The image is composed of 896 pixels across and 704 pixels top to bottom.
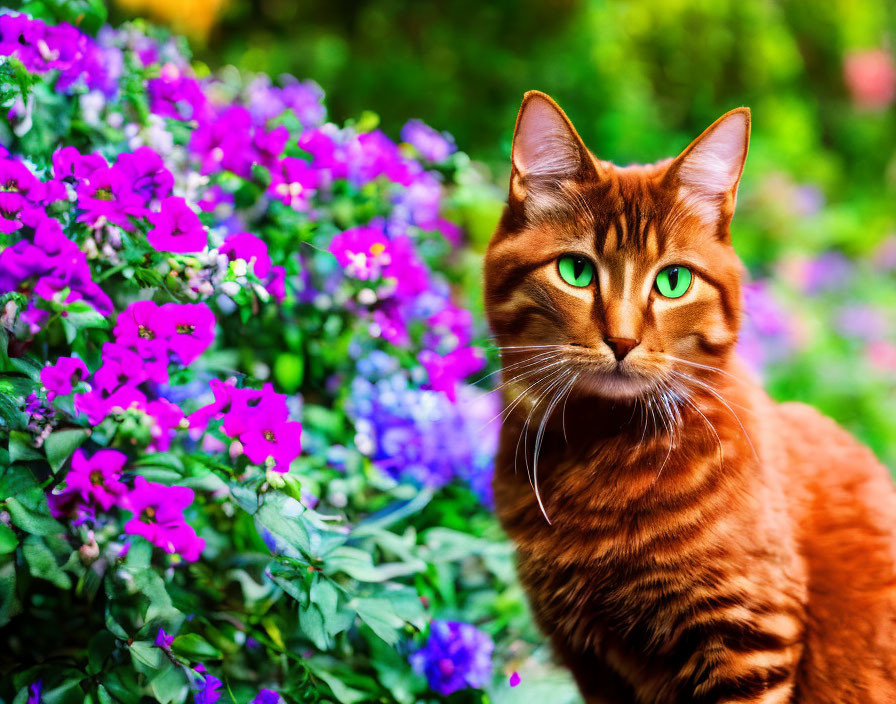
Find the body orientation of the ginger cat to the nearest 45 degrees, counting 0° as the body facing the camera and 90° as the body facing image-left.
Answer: approximately 45°

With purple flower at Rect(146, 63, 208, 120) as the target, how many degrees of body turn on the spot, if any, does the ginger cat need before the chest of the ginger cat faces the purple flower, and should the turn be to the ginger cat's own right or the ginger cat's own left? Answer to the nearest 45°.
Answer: approximately 45° to the ginger cat's own right

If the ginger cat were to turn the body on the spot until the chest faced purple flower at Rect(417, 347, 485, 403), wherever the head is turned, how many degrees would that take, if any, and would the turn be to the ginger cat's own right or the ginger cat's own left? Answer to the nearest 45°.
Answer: approximately 90° to the ginger cat's own right

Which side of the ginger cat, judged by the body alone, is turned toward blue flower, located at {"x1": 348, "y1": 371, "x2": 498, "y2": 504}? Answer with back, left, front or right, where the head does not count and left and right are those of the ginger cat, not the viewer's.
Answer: right
